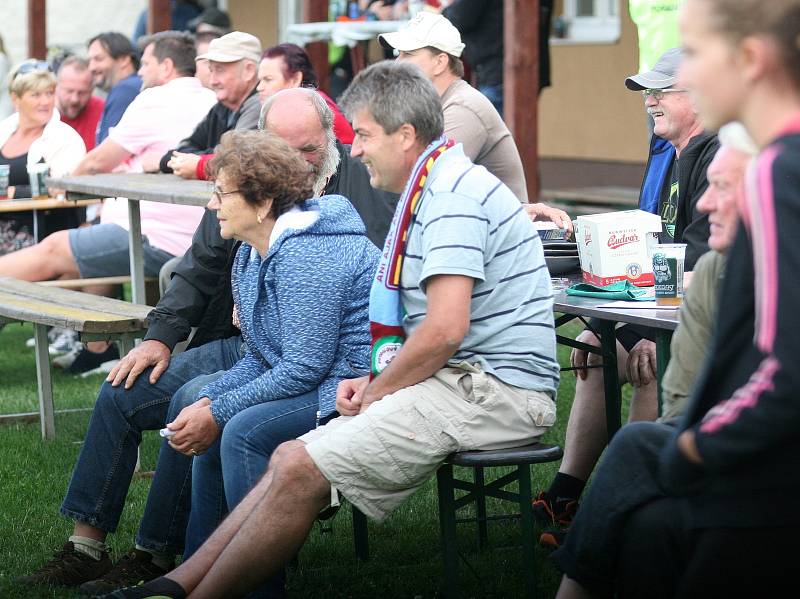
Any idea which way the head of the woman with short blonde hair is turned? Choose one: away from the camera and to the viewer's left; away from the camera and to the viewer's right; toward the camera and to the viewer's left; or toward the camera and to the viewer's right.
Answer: toward the camera and to the viewer's right

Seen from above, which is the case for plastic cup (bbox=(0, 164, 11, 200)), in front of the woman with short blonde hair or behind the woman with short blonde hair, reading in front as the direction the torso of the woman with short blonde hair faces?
in front

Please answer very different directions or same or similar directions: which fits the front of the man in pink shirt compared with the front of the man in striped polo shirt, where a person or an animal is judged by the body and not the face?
same or similar directions

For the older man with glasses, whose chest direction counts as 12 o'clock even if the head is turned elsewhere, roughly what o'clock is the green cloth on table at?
The green cloth on table is roughly at 11 o'clock from the older man with glasses.
